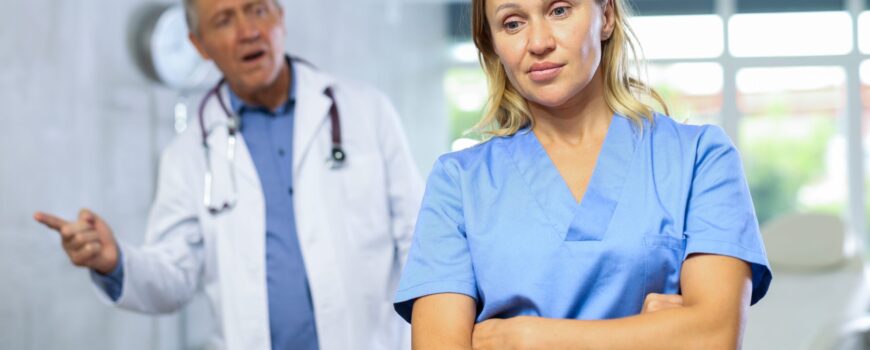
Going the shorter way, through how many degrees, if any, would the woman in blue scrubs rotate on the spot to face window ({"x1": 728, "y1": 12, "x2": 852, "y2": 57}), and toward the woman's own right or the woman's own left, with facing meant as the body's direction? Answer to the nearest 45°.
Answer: approximately 180°

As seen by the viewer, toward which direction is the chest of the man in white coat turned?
toward the camera

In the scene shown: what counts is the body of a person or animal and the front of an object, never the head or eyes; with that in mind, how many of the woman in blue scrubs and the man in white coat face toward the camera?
2

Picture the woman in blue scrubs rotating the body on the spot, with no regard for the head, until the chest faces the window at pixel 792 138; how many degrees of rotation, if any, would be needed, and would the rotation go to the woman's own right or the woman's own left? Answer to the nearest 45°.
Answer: approximately 180°

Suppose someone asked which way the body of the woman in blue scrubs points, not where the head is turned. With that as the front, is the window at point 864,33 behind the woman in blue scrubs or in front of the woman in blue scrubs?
behind

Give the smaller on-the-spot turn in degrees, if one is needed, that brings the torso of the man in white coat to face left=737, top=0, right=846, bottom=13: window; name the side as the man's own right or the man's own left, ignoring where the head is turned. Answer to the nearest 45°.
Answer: approximately 135° to the man's own left

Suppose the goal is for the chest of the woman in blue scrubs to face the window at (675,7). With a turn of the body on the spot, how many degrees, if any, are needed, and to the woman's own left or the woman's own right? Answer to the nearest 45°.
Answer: approximately 180°

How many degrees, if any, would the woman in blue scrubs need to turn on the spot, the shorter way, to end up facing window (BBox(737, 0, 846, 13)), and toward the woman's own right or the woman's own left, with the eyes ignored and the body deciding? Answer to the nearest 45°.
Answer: approximately 180°

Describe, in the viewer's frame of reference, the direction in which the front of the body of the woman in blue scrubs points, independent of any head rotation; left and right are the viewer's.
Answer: facing the viewer
